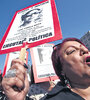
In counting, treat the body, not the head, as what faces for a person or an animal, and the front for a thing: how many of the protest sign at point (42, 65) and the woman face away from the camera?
0
